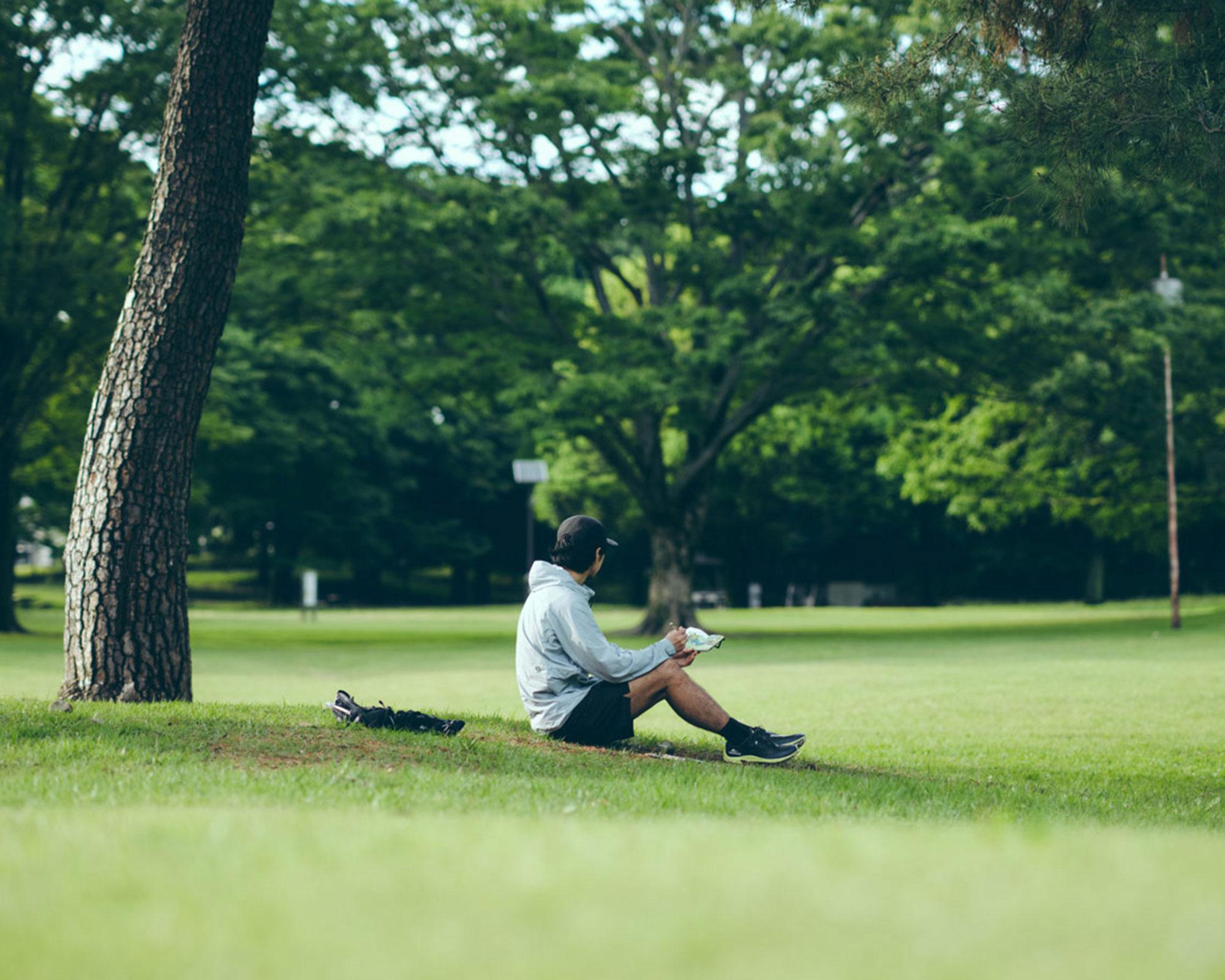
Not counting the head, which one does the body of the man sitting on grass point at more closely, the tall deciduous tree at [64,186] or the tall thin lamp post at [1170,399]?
the tall thin lamp post

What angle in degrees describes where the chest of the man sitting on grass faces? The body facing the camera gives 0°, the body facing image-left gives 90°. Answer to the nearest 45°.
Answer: approximately 270°

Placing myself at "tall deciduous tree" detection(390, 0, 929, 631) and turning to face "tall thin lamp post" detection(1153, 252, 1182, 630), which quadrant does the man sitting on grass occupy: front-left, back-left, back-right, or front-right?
back-right

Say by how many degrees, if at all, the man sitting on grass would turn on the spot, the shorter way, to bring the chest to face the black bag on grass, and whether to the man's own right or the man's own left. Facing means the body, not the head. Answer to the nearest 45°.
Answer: approximately 180°

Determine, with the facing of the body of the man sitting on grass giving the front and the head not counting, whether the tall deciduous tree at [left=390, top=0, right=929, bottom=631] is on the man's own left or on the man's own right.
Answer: on the man's own left

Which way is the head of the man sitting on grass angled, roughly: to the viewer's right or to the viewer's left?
to the viewer's right

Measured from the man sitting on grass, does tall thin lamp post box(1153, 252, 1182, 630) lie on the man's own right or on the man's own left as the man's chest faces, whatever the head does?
on the man's own left

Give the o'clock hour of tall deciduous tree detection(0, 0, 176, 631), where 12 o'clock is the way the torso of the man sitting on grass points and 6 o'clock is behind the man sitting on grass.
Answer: The tall deciduous tree is roughly at 8 o'clock from the man sitting on grass.

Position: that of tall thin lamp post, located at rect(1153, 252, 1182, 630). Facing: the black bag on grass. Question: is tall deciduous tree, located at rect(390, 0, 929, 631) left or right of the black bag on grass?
right
